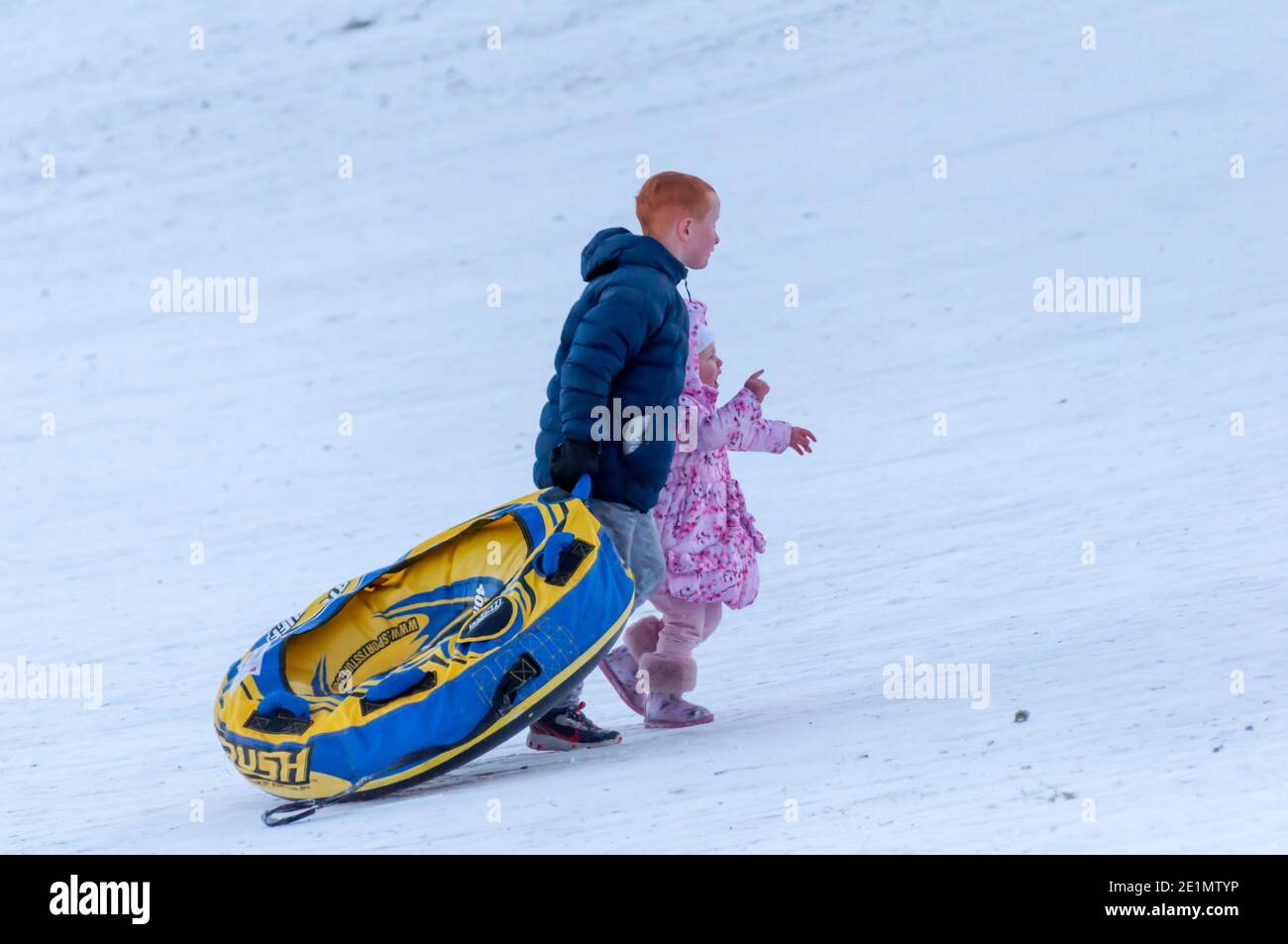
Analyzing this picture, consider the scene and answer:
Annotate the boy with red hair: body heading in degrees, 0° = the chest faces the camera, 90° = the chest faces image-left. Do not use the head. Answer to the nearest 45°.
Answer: approximately 270°

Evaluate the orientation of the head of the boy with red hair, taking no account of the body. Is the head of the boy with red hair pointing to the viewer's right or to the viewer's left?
to the viewer's right

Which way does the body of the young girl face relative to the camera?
to the viewer's right

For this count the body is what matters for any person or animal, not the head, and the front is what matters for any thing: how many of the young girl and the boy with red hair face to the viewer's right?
2

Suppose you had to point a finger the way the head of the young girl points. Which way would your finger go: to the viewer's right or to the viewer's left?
to the viewer's right
